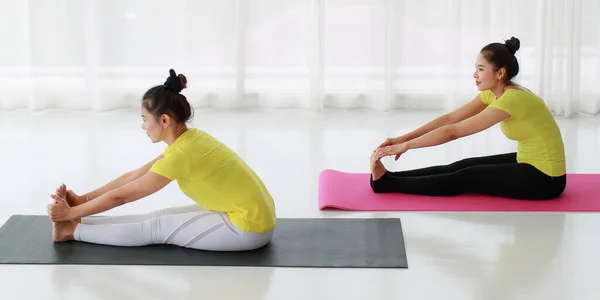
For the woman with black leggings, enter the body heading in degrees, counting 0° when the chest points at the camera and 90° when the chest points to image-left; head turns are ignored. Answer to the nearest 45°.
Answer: approximately 90°

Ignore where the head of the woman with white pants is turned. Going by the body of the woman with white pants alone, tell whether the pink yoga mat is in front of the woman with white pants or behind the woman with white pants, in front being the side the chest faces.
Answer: behind

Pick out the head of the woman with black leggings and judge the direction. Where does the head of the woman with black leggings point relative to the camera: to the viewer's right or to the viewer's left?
to the viewer's left

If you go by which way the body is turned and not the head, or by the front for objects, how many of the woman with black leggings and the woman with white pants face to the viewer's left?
2

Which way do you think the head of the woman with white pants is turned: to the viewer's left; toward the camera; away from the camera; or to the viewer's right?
to the viewer's left

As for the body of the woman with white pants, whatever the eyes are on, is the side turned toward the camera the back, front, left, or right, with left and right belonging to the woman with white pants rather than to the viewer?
left

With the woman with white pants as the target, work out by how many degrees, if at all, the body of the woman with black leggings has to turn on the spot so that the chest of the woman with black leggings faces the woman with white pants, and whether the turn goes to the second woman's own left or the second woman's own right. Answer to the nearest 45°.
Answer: approximately 45° to the second woman's own left
